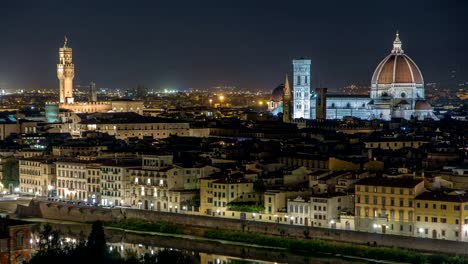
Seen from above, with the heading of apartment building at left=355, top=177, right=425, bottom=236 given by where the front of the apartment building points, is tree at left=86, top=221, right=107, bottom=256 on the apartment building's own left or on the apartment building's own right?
on the apartment building's own right

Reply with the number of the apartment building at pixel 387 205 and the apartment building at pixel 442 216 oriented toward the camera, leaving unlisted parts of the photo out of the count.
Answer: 2

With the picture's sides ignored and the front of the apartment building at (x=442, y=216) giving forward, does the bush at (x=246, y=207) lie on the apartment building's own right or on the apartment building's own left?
on the apartment building's own right

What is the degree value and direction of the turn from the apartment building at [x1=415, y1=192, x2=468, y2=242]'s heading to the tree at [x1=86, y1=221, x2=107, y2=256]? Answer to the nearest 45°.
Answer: approximately 45° to its right

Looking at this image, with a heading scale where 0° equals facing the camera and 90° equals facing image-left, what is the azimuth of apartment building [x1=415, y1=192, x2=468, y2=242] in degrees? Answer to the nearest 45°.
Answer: approximately 0°

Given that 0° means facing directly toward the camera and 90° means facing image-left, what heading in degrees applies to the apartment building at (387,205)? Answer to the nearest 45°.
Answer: approximately 0°

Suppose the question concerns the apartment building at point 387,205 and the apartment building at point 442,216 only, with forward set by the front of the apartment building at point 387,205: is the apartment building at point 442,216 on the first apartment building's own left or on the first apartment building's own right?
on the first apartment building's own left

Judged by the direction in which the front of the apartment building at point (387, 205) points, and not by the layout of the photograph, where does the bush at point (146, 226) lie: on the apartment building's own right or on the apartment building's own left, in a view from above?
on the apartment building's own right

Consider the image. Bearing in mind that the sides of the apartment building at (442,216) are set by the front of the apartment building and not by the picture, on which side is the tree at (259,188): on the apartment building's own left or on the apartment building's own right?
on the apartment building's own right
